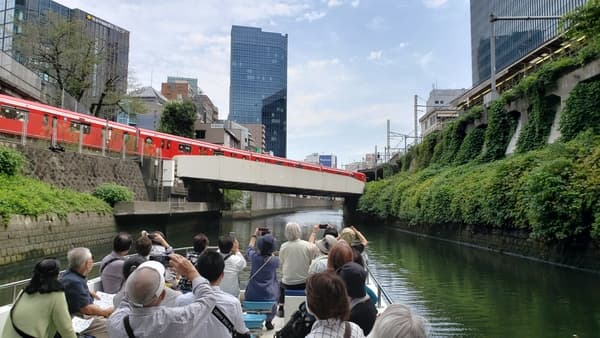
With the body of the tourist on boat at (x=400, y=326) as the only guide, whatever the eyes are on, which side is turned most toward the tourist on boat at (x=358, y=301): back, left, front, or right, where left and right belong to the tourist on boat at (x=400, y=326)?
front

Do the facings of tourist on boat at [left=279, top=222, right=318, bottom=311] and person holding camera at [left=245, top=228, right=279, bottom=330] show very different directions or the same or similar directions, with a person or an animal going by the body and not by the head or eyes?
same or similar directions

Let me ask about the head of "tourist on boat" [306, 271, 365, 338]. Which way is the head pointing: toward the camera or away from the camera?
away from the camera

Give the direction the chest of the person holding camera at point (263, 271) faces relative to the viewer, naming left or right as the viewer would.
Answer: facing away from the viewer

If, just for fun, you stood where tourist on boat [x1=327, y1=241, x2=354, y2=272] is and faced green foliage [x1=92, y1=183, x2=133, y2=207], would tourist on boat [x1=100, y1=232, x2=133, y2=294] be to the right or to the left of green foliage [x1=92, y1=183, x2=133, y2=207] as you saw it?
left

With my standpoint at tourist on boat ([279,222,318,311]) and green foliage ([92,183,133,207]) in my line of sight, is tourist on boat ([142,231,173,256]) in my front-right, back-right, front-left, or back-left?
front-left

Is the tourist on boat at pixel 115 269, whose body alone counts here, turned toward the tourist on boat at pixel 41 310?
no

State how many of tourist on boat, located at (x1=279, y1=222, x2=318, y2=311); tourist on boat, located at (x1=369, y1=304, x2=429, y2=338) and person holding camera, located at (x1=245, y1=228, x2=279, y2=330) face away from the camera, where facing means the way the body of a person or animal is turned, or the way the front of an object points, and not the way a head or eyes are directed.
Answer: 3

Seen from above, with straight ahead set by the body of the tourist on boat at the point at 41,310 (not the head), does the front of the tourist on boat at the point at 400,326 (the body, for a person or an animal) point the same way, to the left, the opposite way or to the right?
the same way

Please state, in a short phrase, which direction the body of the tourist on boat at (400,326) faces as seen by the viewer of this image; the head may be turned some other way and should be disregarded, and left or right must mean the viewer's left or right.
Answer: facing away from the viewer

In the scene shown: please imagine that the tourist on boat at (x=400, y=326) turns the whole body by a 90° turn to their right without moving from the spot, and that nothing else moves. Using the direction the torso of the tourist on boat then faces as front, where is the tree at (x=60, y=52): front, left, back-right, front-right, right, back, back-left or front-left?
back-left

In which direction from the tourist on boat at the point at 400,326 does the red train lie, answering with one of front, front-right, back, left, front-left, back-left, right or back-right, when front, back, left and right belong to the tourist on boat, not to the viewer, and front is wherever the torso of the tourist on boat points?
front-left

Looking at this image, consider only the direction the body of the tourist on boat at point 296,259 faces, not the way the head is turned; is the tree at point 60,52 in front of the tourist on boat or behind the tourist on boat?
in front

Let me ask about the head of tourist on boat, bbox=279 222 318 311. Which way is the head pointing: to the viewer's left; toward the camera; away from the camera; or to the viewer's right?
away from the camera

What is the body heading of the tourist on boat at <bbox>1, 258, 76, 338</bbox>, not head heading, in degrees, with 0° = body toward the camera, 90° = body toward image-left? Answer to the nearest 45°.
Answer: approximately 225°

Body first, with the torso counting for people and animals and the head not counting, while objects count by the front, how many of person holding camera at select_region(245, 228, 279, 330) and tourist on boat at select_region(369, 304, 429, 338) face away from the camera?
2

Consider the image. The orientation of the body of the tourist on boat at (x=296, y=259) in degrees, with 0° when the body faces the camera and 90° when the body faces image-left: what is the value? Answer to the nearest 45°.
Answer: approximately 180°

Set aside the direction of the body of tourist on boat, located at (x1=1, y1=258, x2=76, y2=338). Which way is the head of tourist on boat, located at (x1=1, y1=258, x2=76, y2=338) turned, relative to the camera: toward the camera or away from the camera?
away from the camera
